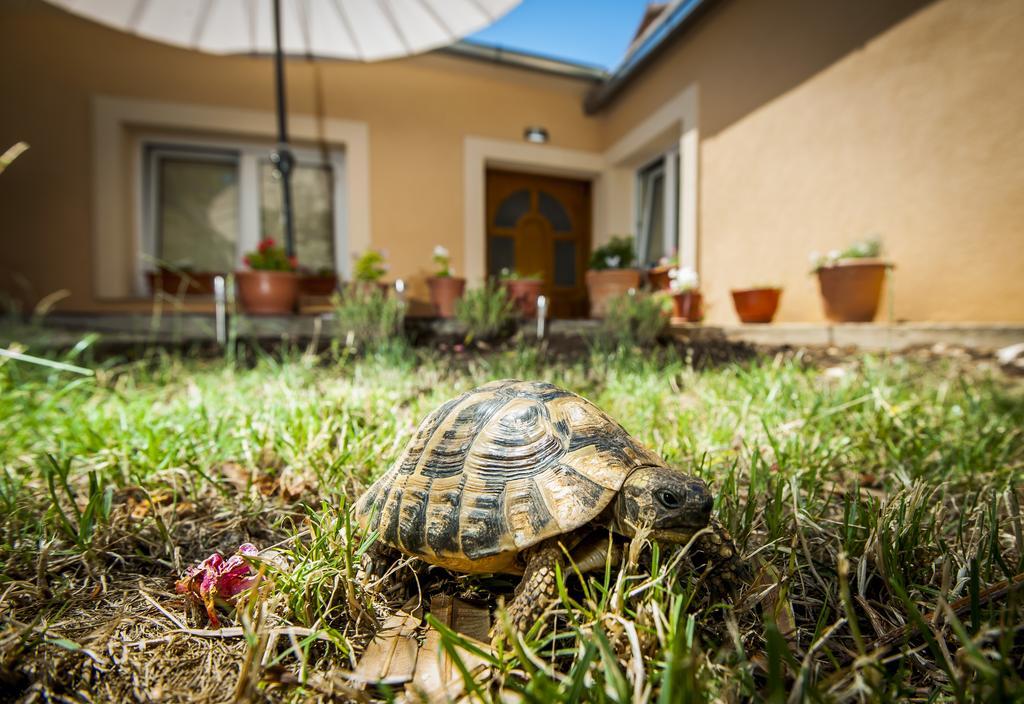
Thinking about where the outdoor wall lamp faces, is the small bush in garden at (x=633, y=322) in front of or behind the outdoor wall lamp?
in front

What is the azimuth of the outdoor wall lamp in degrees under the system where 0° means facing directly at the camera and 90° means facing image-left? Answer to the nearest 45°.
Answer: approximately 0°

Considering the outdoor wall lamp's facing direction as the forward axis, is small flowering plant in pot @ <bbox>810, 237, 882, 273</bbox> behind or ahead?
ahead

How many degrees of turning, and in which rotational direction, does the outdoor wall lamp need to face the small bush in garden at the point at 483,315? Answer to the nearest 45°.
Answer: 0° — it already faces it

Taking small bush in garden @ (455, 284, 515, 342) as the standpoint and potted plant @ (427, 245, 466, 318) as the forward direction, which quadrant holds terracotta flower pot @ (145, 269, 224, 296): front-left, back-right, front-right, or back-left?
front-left

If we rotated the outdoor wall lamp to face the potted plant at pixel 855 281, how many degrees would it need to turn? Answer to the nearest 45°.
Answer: approximately 45° to its left

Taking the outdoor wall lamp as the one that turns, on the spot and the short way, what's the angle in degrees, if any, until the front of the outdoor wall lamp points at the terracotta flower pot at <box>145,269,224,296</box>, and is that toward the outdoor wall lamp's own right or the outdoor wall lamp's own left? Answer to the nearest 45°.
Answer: approximately 90° to the outdoor wall lamp's own right

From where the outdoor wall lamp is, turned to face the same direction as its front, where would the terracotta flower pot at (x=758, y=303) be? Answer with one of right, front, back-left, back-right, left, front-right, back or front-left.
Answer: front-left

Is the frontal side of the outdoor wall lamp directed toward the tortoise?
yes

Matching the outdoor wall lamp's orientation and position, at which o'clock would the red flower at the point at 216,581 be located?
The red flower is roughly at 12 o'clock from the outdoor wall lamp.

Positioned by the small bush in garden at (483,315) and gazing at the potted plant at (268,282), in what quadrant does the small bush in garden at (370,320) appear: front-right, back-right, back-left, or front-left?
front-left

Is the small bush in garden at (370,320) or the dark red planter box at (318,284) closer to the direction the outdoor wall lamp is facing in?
the small bush in garden

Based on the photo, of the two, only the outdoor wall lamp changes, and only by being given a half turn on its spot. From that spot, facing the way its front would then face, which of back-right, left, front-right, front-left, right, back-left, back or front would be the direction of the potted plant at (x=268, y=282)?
back-left

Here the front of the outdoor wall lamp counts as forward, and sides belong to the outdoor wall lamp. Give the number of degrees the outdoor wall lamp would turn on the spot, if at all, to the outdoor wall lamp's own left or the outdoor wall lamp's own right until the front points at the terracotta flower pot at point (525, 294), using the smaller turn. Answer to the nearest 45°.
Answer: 0° — it already faces it
